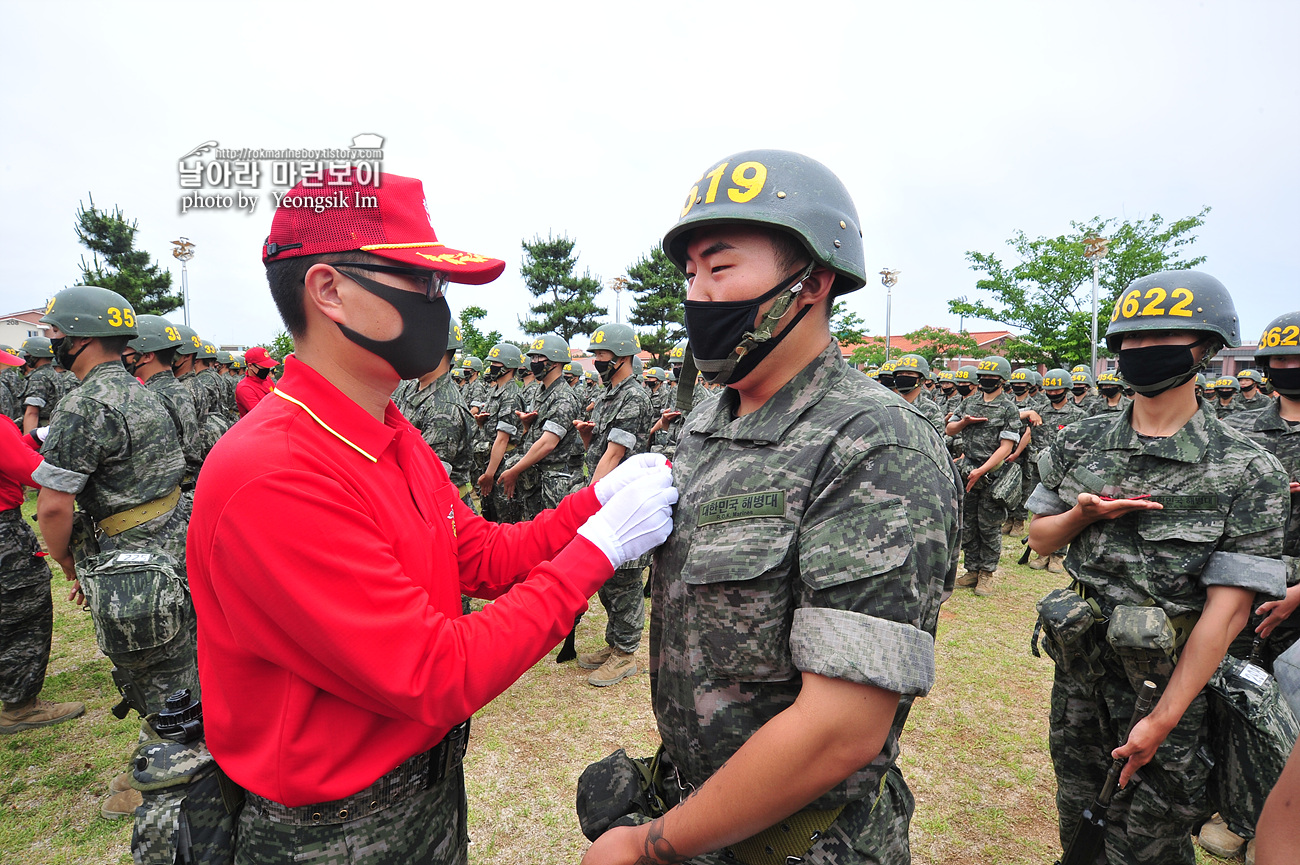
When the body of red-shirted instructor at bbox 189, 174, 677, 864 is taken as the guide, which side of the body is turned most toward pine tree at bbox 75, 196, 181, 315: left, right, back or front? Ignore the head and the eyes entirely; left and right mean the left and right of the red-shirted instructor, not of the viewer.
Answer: left

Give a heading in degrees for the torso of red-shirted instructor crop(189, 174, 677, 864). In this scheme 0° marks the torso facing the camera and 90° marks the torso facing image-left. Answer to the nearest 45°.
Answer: approximately 270°

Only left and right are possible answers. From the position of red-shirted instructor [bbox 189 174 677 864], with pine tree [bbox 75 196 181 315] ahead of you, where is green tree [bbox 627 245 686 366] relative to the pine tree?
right

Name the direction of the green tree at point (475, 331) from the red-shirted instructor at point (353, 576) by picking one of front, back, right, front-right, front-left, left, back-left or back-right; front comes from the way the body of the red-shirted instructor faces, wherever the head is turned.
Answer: left

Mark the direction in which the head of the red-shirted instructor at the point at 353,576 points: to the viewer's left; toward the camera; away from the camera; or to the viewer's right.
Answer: to the viewer's right

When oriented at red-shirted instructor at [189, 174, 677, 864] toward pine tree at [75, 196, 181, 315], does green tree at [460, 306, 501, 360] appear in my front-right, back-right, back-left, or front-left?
front-right

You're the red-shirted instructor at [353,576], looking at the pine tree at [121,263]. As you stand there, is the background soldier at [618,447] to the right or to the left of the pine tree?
right

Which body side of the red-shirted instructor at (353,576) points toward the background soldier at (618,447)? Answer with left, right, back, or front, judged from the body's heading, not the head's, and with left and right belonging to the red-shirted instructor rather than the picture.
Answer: left

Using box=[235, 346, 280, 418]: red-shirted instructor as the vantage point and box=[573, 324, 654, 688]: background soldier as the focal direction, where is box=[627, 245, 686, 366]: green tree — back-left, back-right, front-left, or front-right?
back-left
